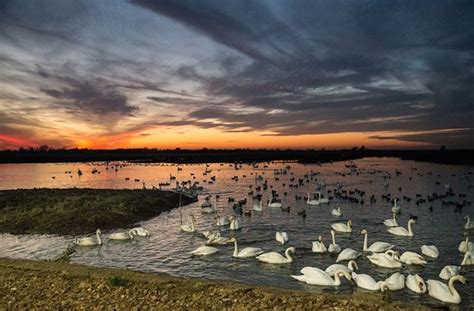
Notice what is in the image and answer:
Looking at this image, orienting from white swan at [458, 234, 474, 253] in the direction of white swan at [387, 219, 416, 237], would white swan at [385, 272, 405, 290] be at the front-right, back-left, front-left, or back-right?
back-left

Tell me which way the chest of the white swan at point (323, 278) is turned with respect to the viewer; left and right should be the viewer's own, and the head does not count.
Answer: facing to the right of the viewer

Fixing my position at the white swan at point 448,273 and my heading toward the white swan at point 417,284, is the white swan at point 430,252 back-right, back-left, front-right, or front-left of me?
back-right

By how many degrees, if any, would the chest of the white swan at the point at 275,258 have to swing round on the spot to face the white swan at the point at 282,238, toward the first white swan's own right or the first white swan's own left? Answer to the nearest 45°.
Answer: approximately 90° to the first white swan's own left

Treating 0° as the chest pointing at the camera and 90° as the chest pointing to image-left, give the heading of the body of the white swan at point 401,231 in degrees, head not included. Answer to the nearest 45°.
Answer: approximately 270°

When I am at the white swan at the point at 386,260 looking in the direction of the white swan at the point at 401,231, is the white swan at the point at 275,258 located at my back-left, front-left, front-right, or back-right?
back-left

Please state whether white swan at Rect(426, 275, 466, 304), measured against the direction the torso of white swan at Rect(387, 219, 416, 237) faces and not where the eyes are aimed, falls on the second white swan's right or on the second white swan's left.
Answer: on the second white swan's right

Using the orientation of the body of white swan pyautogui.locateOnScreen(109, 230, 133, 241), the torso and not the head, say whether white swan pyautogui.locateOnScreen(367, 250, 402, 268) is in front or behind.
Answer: in front

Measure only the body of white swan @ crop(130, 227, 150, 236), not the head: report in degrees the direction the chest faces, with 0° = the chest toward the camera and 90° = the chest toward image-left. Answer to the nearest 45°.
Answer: approximately 270°

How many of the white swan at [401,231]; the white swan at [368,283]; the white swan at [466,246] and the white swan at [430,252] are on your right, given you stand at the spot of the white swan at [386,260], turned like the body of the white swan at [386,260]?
1

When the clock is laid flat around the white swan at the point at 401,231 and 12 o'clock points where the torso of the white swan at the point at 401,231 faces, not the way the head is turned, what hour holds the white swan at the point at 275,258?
the white swan at the point at 275,258 is roughly at 4 o'clock from the white swan at the point at 401,231.

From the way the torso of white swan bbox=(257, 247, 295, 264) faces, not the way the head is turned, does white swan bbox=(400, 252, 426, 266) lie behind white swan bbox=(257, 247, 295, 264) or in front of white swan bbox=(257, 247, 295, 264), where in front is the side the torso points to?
in front

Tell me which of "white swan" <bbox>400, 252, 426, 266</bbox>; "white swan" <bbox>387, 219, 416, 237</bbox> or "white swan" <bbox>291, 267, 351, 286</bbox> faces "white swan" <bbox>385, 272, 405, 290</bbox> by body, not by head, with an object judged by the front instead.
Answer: "white swan" <bbox>291, 267, 351, 286</bbox>
